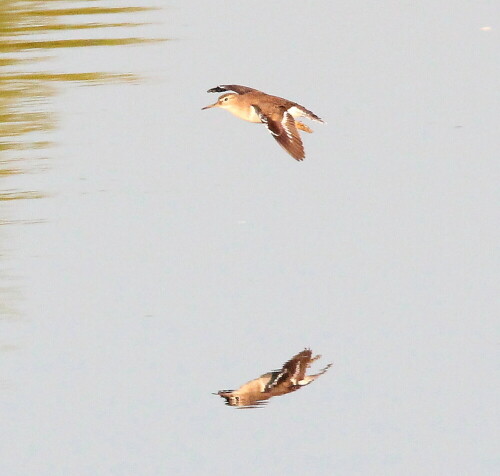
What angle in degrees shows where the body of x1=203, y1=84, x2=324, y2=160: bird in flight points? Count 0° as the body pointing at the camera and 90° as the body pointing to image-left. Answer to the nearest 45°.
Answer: approximately 90°
